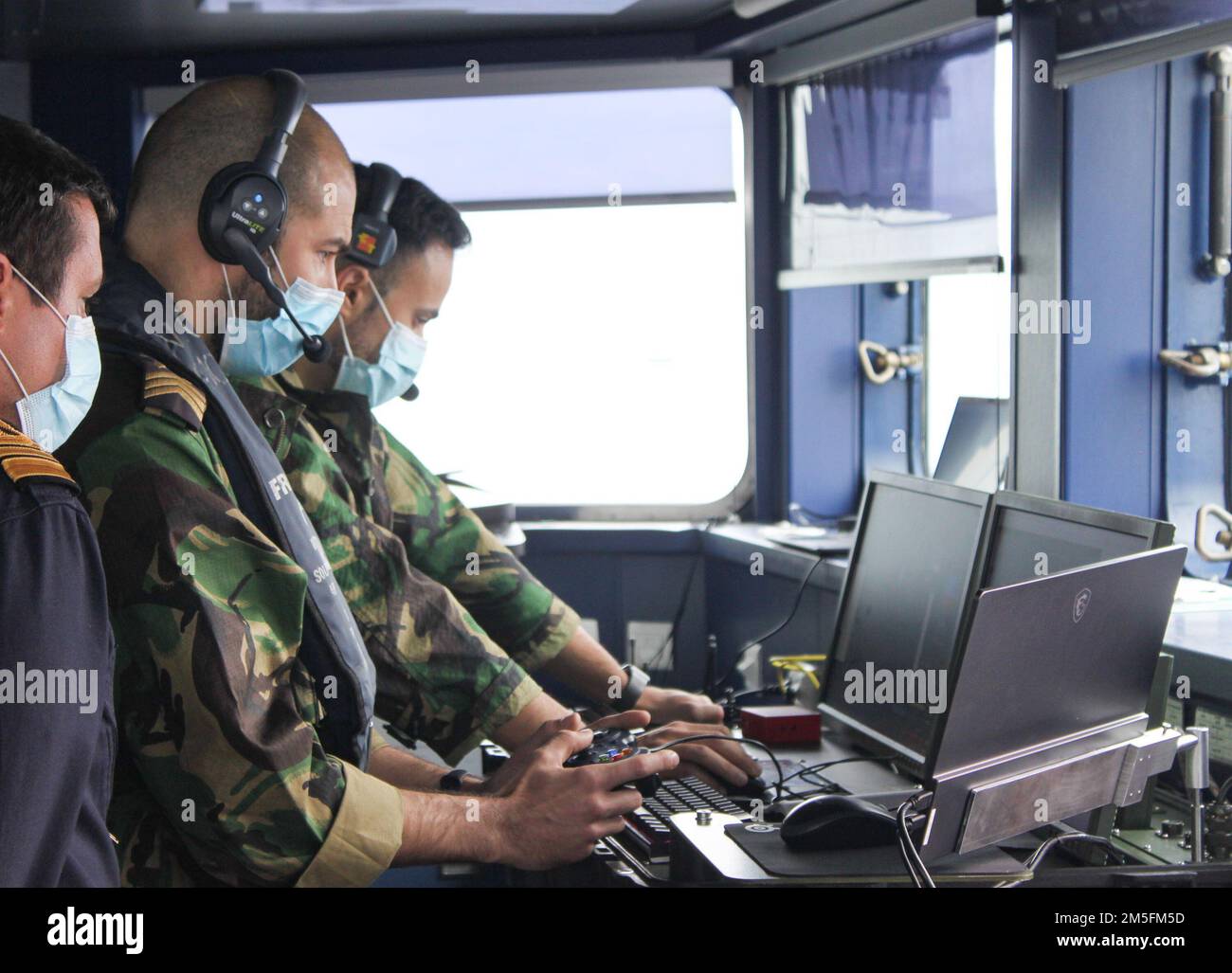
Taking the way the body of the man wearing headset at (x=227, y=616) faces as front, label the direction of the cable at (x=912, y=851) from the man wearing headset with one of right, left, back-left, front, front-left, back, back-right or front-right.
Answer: front-right

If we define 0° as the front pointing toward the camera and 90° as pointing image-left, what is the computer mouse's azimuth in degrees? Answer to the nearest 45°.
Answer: approximately 270°

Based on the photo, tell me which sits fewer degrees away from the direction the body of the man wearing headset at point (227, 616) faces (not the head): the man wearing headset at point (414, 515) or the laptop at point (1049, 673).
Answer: the laptop

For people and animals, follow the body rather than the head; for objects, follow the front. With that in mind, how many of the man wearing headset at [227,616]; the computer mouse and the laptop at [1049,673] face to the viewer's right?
2

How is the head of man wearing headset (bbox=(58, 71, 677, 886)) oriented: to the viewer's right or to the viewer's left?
to the viewer's right

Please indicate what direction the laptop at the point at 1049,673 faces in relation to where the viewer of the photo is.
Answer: facing away from the viewer and to the left of the viewer

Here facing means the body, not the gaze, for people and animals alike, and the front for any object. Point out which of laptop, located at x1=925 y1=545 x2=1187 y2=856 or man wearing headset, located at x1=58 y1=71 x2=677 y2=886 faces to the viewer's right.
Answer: the man wearing headset

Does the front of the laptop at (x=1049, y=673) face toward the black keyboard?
yes

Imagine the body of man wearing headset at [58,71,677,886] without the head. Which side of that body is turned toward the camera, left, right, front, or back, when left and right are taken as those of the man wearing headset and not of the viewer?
right

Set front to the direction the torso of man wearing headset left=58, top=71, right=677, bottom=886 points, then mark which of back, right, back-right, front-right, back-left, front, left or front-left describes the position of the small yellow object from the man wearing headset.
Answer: front-left
